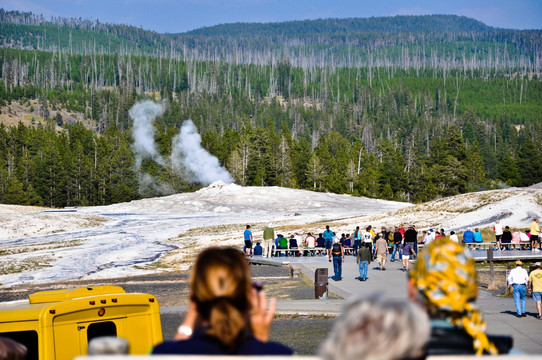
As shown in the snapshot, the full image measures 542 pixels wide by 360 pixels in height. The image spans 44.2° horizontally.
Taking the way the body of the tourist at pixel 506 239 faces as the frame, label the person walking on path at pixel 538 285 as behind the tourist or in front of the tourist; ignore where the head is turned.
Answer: behind

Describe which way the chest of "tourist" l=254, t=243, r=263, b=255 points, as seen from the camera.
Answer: away from the camera

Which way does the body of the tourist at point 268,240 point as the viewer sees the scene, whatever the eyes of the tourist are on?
away from the camera

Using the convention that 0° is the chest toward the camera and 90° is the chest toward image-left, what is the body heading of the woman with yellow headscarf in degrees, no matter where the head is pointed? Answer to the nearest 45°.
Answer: approximately 135°

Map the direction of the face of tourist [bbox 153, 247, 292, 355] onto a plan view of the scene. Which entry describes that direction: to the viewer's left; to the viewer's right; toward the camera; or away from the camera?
away from the camera

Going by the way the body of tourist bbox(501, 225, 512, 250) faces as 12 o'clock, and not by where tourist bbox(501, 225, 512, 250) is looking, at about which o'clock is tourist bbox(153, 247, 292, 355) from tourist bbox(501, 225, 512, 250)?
tourist bbox(153, 247, 292, 355) is roughly at 6 o'clock from tourist bbox(501, 225, 512, 250).

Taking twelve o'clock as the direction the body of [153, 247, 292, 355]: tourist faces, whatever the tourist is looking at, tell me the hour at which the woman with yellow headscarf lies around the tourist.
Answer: The woman with yellow headscarf is roughly at 3 o'clock from the tourist.

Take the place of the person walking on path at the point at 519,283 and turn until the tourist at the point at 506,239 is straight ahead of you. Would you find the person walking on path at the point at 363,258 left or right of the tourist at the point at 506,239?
left

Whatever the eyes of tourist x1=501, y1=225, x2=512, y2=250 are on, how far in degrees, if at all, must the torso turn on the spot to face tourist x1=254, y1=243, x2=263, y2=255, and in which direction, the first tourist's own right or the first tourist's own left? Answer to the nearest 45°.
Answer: approximately 90° to the first tourist's own left

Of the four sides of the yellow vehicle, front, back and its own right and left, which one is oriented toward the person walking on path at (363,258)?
right

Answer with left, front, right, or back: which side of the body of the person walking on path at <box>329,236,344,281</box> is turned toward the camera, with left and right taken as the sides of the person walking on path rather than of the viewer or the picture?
back

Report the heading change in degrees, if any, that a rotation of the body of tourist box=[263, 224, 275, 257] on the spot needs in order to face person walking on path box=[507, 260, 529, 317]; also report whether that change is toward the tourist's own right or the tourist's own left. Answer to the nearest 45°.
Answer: approximately 180°

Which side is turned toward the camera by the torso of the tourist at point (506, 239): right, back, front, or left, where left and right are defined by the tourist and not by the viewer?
back
